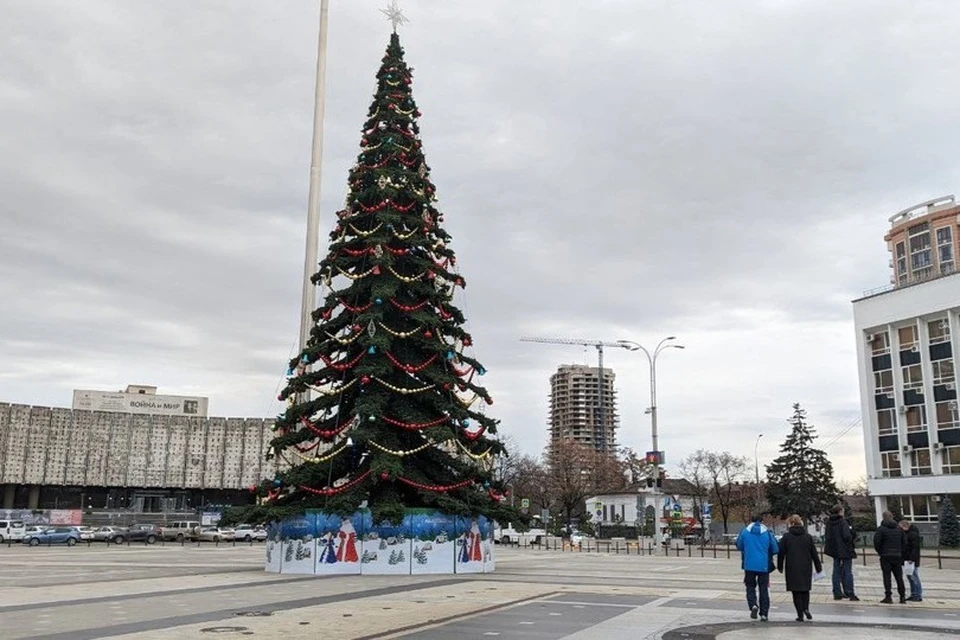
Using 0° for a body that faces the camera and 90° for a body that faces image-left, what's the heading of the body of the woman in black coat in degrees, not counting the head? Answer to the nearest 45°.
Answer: approximately 180°

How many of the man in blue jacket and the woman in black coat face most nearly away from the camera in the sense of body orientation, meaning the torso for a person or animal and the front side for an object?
2

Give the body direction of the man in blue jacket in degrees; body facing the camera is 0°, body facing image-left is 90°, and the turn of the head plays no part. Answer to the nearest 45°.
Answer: approximately 180°

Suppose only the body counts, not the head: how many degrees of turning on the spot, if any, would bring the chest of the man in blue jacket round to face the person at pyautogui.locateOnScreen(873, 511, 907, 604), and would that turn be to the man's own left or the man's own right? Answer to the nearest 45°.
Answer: approximately 45° to the man's own right

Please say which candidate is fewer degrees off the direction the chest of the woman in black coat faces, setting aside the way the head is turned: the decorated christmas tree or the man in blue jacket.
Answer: the decorated christmas tree
